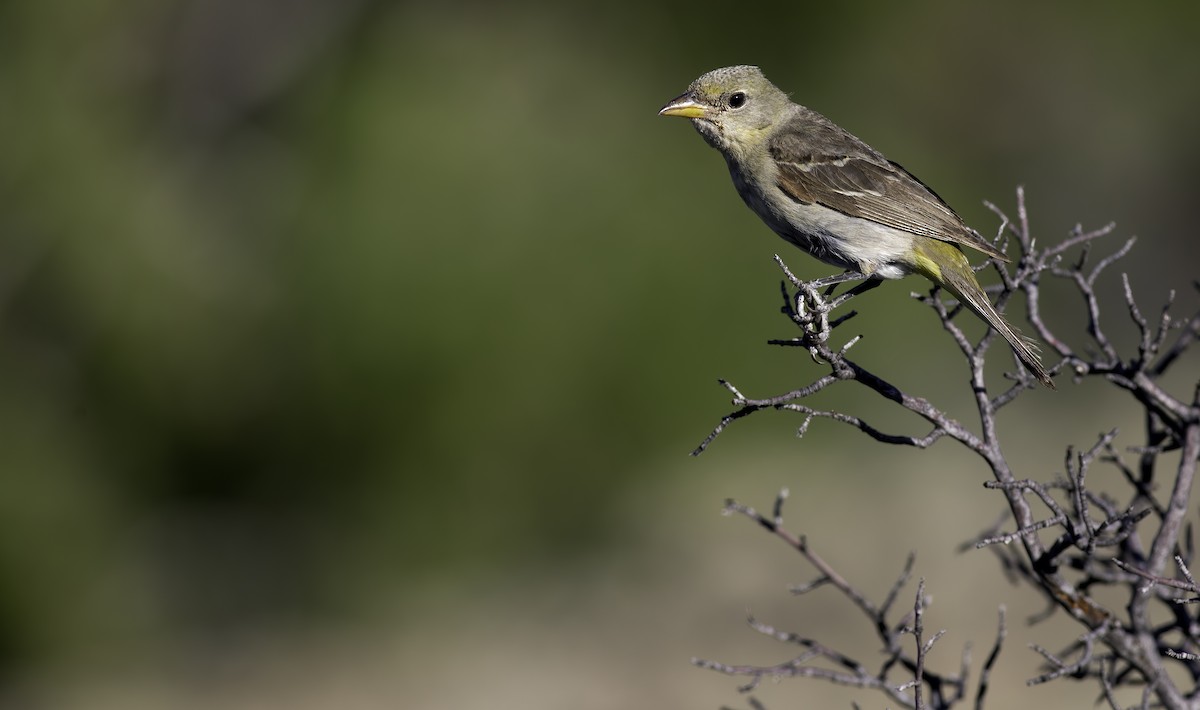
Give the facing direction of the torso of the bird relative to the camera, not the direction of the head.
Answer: to the viewer's left
